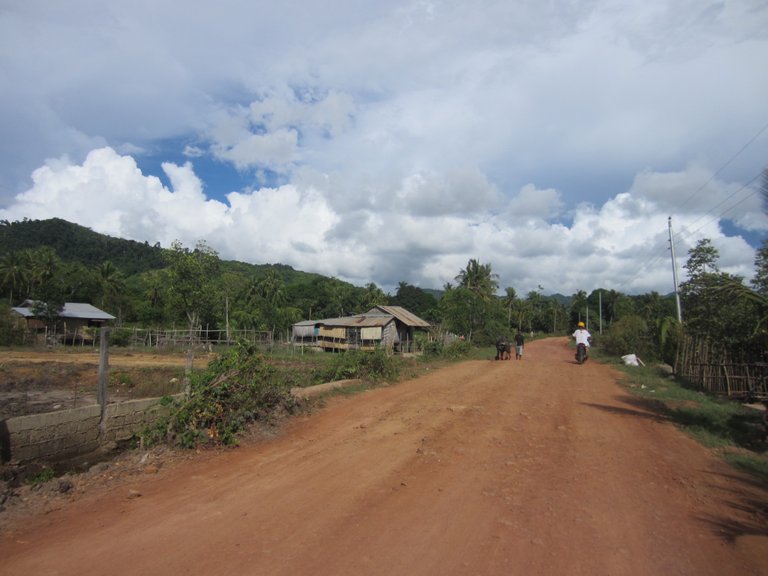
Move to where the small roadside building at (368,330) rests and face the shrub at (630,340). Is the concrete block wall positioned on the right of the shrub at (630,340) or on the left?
right

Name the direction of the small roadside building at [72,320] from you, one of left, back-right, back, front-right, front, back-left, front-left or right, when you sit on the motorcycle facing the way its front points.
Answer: left

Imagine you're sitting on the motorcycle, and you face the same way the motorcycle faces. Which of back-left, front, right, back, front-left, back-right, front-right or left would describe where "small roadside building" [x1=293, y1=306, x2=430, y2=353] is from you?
front-left

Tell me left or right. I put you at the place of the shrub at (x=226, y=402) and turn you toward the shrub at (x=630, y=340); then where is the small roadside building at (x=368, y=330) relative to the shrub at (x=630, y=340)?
left

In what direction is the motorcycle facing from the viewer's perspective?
away from the camera

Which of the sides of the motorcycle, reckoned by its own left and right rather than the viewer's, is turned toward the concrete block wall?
back

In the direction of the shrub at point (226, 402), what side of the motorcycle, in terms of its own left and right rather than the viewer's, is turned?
back

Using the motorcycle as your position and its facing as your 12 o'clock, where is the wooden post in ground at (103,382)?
The wooden post in ground is roughly at 7 o'clock from the motorcycle.

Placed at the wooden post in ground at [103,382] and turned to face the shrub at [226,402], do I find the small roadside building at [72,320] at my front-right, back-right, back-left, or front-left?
back-left
